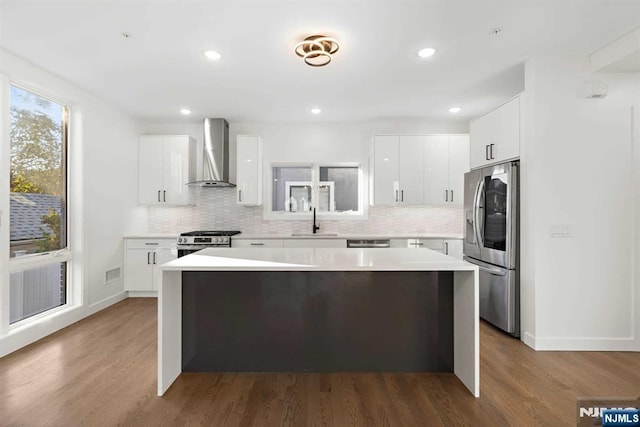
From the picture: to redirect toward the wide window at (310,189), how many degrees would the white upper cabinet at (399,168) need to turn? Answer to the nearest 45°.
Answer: approximately 90° to its right

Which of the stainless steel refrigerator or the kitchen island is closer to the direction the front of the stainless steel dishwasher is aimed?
the kitchen island

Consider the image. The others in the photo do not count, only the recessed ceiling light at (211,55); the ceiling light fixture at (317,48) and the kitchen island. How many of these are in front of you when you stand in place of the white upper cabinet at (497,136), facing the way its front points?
3

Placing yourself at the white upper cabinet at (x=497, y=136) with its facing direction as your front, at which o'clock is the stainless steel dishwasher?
The stainless steel dishwasher is roughly at 2 o'clock from the white upper cabinet.

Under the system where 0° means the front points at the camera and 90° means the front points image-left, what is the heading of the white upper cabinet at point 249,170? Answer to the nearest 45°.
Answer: approximately 0°

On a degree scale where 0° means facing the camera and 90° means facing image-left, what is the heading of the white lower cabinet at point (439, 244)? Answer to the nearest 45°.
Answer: approximately 0°

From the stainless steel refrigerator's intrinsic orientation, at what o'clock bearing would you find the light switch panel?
The light switch panel is roughly at 8 o'clock from the stainless steel refrigerator.

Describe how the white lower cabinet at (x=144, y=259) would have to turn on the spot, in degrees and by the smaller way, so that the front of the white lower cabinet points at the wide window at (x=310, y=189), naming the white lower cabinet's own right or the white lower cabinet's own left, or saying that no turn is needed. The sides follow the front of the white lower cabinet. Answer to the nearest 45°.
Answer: approximately 90° to the white lower cabinet's own left

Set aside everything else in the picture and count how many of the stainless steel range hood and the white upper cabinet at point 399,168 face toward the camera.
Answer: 2
